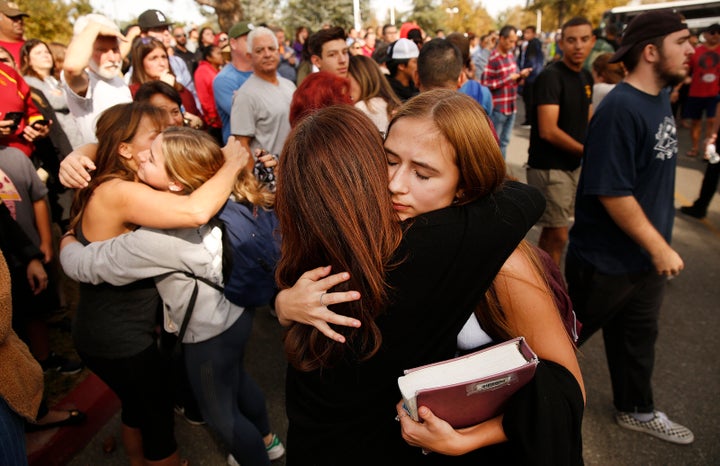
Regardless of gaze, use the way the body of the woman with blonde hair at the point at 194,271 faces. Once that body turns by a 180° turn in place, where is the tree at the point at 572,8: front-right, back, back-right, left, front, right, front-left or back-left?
front-left

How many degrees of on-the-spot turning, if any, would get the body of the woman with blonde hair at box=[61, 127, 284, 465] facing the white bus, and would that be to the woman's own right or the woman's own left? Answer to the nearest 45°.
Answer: approximately 135° to the woman's own right

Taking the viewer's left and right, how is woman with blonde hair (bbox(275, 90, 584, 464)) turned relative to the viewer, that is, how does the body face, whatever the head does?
facing the viewer and to the left of the viewer

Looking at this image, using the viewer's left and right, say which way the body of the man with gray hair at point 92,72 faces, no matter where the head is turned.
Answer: facing the viewer and to the right of the viewer

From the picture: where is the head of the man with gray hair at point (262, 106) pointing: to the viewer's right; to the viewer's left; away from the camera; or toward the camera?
toward the camera

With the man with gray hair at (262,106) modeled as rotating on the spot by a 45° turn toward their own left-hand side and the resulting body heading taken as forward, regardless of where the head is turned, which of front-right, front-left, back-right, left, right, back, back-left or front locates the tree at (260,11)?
left

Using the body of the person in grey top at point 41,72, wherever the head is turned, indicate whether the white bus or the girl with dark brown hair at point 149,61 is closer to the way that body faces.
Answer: the girl with dark brown hair

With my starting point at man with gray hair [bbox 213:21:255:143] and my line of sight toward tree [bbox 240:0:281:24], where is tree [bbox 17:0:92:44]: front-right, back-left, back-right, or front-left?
front-left

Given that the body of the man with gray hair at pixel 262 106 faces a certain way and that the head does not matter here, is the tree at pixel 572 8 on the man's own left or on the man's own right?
on the man's own left

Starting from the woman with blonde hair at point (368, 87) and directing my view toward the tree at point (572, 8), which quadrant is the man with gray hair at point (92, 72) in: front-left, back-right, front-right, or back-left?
back-left

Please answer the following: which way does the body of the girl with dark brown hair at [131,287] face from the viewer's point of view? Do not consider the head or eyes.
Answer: to the viewer's right

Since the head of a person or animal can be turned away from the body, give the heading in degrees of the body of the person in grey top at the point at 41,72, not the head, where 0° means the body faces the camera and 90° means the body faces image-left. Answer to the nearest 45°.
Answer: approximately 315°

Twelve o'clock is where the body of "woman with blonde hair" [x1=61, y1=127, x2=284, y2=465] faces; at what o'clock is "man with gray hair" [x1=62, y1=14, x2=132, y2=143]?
The man with gray hair is roughly at 3 o'clock from the woman with blonde hair.
